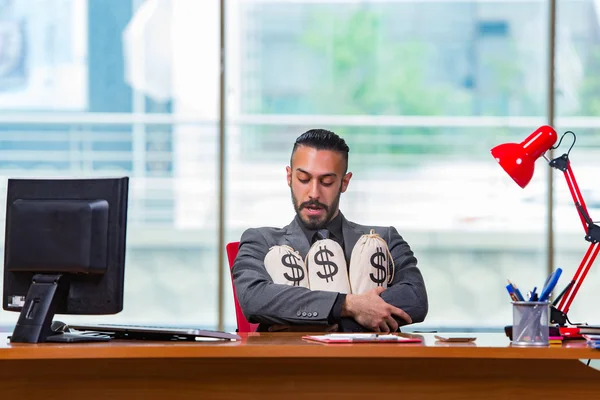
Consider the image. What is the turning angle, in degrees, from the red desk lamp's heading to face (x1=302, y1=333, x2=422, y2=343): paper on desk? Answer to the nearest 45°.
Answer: approximately 45° to its left

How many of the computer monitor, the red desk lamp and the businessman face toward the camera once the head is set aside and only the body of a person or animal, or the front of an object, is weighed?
1

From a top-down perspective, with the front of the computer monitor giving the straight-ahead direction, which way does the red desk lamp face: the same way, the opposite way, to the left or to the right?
to the left

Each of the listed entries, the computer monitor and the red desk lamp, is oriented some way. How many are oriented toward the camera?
0

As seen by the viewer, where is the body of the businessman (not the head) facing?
toward the camera

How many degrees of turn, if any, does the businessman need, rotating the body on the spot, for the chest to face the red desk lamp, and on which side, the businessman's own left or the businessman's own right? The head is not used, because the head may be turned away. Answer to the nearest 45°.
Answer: approximately 45° to the businessman's own left

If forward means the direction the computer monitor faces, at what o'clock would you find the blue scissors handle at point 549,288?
The blue scissors handle is roughly at 2 o'clock from the computer monitor.

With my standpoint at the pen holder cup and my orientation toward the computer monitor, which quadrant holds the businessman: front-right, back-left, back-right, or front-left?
front-right

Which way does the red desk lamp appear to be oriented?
to the viewer's left

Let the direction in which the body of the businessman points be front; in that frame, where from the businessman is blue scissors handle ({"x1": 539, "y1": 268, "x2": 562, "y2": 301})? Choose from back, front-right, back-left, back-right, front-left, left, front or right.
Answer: front-left

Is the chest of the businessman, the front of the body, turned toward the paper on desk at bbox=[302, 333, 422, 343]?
yes

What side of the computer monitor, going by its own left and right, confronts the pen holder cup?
right

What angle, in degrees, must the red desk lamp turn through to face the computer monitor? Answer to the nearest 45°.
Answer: approximately 45° to its left
